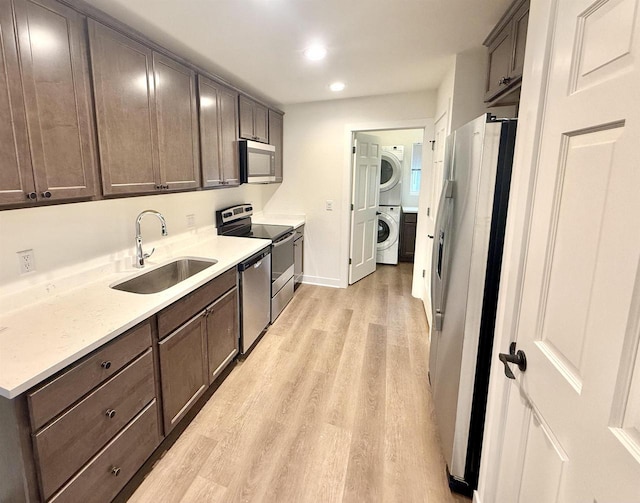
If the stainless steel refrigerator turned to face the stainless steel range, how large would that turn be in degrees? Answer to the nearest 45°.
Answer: approximately 45° to its right

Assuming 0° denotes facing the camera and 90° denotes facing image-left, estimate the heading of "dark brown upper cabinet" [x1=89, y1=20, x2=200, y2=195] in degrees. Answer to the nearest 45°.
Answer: approximately 315°

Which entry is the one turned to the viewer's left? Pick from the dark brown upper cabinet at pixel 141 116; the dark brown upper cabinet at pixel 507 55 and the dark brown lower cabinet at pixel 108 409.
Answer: the dark brown upper cabinet at pixel 507 55

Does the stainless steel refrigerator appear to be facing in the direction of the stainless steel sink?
yes

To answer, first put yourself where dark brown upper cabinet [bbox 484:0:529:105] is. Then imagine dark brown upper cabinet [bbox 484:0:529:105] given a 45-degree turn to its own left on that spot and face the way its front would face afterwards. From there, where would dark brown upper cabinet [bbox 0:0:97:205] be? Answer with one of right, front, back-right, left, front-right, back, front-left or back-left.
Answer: front

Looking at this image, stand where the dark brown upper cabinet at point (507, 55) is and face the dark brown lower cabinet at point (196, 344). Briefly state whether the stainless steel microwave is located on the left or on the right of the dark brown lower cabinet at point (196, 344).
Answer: right

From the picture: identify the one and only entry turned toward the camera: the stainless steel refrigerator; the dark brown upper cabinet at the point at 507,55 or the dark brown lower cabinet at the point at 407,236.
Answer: the dark brown lower cabinet

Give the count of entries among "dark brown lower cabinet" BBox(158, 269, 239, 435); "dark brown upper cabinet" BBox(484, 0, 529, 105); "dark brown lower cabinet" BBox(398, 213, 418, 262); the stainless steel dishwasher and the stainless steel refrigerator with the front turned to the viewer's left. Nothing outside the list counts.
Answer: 2

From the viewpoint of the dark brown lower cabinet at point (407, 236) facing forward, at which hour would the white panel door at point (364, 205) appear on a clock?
The white panel door is roughly at 1 o'clock from the dark brown lower cabinet.

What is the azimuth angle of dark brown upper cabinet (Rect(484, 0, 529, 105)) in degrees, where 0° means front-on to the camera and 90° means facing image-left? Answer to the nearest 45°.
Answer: approximately 90°

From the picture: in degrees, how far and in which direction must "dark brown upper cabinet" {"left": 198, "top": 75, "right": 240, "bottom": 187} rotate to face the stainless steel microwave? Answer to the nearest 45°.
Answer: approximately 90° to its left

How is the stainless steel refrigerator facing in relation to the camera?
to the viewer's left

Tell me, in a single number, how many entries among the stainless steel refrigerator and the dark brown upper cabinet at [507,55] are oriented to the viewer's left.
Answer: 2

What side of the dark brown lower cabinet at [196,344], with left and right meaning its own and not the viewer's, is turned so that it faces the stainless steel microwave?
left

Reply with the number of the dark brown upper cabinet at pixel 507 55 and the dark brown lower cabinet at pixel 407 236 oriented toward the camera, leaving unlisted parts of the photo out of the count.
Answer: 1

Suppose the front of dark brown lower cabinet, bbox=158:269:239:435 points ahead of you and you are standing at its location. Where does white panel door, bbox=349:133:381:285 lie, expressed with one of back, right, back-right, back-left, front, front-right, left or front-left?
left

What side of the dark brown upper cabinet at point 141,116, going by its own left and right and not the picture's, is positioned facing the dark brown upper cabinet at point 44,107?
right

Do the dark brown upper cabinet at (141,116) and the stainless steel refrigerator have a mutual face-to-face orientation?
yes
